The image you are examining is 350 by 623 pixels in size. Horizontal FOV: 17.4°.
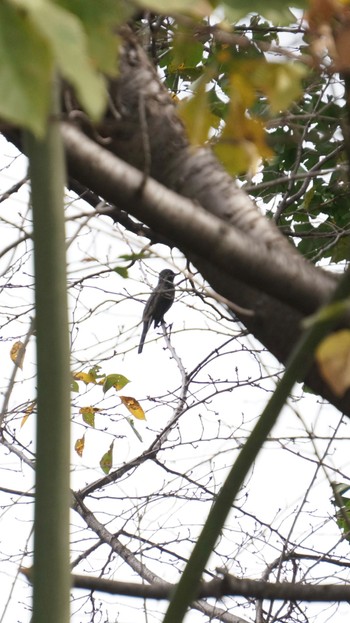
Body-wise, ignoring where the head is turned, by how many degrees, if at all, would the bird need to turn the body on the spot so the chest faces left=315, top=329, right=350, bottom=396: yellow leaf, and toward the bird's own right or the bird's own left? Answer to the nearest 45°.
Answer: approximately 90° to the bird's own right

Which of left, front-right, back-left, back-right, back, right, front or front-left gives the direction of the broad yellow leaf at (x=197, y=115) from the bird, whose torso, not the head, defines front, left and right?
right

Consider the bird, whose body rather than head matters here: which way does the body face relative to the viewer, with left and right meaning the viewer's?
facing to the right of the viewer

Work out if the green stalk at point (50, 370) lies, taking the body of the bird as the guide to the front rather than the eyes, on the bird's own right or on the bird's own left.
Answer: on the bird's own right

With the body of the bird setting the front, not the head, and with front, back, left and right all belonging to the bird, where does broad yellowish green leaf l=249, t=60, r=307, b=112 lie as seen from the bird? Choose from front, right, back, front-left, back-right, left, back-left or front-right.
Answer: right
